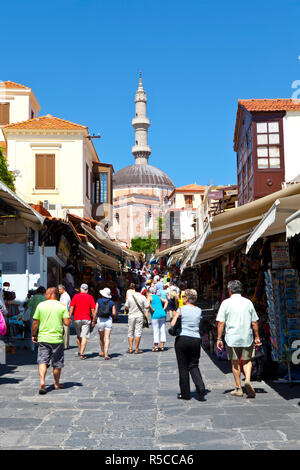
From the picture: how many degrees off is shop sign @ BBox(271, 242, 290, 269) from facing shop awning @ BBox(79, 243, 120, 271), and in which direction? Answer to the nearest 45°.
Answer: approximately 135° to its right

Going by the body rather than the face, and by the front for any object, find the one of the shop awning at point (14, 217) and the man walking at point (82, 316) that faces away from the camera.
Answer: the man walking

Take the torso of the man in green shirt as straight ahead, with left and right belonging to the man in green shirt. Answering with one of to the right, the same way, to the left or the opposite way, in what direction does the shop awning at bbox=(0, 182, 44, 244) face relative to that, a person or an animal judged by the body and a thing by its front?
to the right

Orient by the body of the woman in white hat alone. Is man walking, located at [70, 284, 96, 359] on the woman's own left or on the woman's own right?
on the woman's own left

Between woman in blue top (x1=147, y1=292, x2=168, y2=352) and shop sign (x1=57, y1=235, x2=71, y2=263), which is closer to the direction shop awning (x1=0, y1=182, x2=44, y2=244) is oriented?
the woman in blue top

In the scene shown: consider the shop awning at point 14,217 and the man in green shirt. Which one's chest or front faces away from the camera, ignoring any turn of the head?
the man in green shirt

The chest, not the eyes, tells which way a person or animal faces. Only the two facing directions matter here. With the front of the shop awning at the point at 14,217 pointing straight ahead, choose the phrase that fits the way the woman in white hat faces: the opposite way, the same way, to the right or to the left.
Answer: to the left

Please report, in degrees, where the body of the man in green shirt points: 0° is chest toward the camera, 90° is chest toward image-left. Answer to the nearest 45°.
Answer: approximately 180°

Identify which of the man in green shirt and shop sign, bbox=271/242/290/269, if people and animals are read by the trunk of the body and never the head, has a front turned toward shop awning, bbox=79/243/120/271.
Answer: the man in green shirt

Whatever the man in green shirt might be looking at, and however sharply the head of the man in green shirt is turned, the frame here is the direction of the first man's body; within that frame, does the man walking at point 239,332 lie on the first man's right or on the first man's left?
on the first man's right

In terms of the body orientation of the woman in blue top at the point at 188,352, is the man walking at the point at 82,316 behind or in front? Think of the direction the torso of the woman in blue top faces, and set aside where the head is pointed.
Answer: in front

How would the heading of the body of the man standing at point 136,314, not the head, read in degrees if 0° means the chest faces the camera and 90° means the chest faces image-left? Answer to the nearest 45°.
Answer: approximately 180°

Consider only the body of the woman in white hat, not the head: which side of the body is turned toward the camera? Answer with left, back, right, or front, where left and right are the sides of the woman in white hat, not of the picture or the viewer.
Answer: back

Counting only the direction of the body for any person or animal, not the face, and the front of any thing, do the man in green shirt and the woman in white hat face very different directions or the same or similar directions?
same or similar directions

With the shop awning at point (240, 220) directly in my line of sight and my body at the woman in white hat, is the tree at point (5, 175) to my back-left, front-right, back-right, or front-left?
back-left

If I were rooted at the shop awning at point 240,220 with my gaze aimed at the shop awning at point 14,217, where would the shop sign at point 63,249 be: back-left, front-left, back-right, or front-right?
front-right

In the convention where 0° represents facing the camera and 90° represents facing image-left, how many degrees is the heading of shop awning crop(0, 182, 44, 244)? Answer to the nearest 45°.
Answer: approximately 270°
